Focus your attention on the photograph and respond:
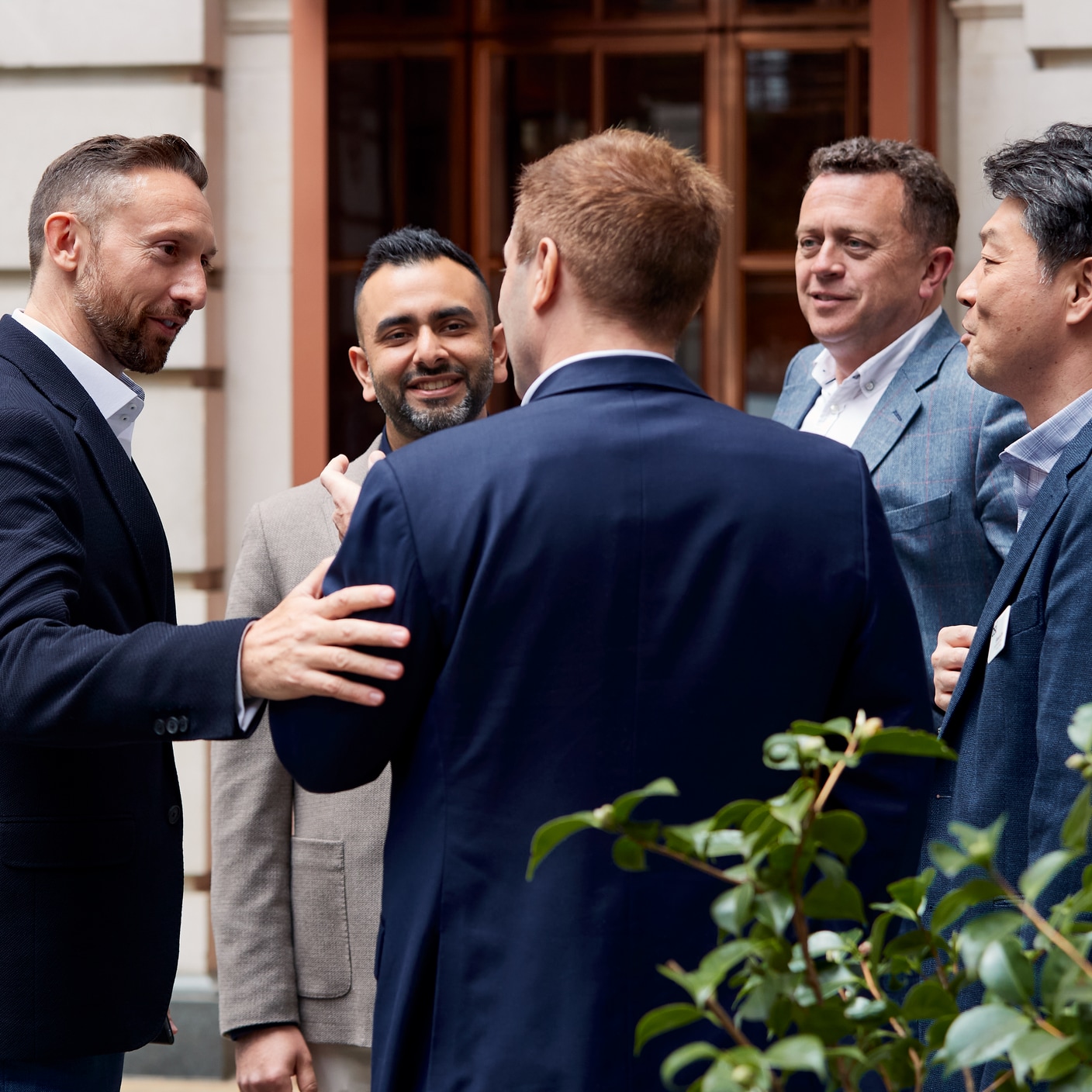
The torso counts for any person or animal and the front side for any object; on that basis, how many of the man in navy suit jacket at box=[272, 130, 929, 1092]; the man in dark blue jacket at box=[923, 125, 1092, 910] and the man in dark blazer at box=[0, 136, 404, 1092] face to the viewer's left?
1

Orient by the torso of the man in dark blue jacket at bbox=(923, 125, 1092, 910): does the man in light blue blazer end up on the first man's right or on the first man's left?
on the first man's right

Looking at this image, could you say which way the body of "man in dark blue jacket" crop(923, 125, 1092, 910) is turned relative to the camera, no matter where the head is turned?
to the viewer's left

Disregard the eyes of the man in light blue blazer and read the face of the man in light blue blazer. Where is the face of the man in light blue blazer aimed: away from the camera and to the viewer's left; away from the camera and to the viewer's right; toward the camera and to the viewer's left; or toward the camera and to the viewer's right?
toward the camera and to the viewer's left

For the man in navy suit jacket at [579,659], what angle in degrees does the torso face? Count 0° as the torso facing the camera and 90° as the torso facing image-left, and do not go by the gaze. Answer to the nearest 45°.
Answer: approximately 180°

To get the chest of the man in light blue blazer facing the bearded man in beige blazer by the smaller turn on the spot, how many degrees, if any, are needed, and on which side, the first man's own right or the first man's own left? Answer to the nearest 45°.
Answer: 0° — they already face them

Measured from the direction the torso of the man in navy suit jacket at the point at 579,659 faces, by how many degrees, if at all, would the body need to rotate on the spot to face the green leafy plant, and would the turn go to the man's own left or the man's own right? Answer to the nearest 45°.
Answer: approximately 180°

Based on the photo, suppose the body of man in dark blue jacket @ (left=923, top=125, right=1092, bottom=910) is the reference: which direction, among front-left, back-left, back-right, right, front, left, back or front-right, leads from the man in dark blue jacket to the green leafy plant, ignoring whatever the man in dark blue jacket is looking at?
left

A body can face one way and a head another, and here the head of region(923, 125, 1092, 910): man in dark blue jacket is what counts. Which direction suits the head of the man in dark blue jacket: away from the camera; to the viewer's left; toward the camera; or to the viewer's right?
to the viewer's left

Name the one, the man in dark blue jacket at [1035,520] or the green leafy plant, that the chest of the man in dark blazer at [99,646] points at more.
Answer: the man in dark blue jacket

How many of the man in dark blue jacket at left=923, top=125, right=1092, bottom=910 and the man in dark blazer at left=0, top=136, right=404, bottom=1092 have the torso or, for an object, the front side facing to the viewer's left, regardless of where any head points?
1

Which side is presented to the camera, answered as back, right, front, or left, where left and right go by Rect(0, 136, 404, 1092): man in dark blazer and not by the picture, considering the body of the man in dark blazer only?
right

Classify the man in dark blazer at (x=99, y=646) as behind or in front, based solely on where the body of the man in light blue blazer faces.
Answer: in front

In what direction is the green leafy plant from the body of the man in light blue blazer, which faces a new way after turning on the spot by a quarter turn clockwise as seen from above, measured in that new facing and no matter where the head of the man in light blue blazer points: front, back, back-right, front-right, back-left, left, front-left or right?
back-left

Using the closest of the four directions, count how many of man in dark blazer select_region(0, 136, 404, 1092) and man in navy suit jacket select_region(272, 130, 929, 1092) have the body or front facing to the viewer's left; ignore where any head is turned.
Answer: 0

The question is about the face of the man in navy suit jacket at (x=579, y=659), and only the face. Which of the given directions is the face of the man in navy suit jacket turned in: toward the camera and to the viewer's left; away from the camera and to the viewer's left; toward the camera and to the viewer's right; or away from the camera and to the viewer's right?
away from the camera and to the viewer's left
